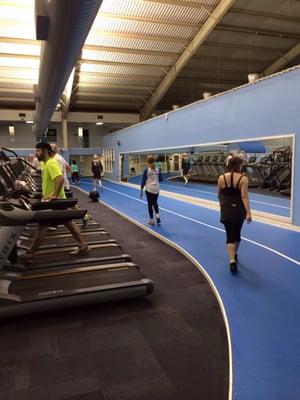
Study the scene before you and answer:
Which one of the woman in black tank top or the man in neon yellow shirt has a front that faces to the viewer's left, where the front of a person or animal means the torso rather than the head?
the man in neon yellow shirt

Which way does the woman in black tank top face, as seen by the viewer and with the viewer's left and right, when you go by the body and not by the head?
facing away from the viewer

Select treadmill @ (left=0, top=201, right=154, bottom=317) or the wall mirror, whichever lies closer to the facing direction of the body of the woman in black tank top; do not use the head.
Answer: the wall mirror

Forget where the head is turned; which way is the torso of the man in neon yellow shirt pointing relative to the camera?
to the viewer's left

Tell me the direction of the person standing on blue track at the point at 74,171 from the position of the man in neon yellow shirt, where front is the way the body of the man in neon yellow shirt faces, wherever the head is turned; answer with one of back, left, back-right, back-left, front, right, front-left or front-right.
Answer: right

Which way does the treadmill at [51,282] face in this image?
to the viewer's left

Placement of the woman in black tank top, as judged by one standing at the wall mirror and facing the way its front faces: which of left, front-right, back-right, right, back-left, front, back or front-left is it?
front-left

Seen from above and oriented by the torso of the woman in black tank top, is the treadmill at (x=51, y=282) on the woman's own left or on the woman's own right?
on the woman's own left

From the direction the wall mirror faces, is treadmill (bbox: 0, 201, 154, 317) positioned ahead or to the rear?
ahead

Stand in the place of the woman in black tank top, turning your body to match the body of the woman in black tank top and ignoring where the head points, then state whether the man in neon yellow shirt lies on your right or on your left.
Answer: on your left
